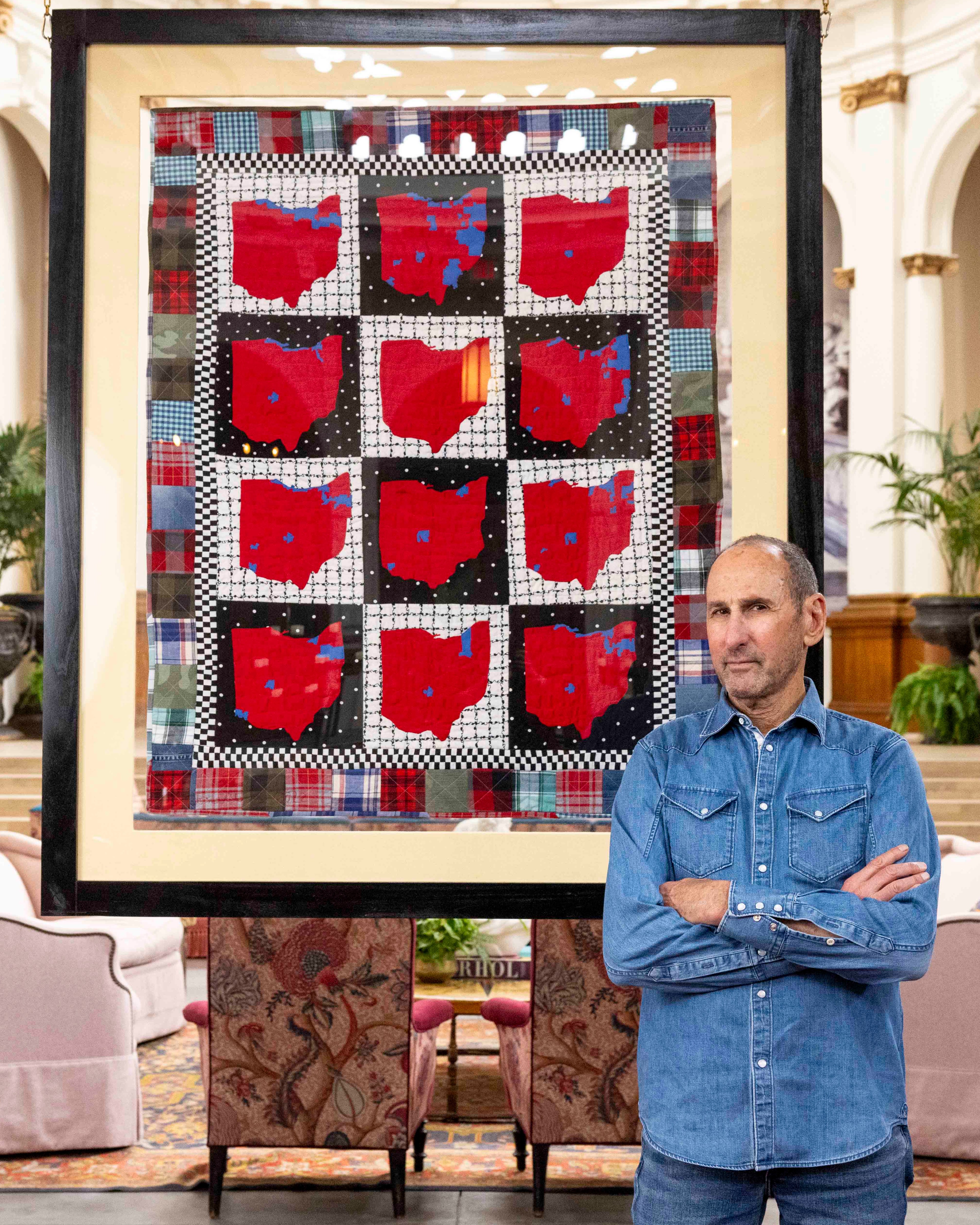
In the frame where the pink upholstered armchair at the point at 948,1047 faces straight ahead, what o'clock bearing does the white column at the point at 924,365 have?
The white column is roughly at 3 o'clock from the pink upholstered armchair.

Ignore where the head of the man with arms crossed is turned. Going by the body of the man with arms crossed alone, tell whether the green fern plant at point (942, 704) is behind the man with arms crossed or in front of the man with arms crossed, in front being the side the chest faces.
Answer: behind

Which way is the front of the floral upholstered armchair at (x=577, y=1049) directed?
away from the camera

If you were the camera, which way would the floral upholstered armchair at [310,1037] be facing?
facing away from the viewer

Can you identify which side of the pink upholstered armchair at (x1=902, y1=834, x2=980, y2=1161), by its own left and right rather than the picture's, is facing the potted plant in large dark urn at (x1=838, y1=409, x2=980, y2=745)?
right

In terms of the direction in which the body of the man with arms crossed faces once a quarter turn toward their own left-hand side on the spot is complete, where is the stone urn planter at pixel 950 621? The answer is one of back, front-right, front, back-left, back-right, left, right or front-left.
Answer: left

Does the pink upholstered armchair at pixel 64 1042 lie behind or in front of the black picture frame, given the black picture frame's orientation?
behind

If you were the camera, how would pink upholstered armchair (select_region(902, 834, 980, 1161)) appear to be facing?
facing to the left of the viewer

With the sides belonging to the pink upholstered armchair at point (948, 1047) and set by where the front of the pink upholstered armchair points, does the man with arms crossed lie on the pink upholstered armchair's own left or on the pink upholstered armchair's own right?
on the pink upholstered armchair's own left

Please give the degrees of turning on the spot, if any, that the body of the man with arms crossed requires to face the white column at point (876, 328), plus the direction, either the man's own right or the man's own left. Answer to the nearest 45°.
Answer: approximately 180°

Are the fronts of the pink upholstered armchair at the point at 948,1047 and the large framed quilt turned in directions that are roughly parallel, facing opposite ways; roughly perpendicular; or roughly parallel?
roughly perpendicular

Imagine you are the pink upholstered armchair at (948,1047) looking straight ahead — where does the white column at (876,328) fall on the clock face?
The white column is roughly at 3 o'clock from the pink upholstered armchair.
